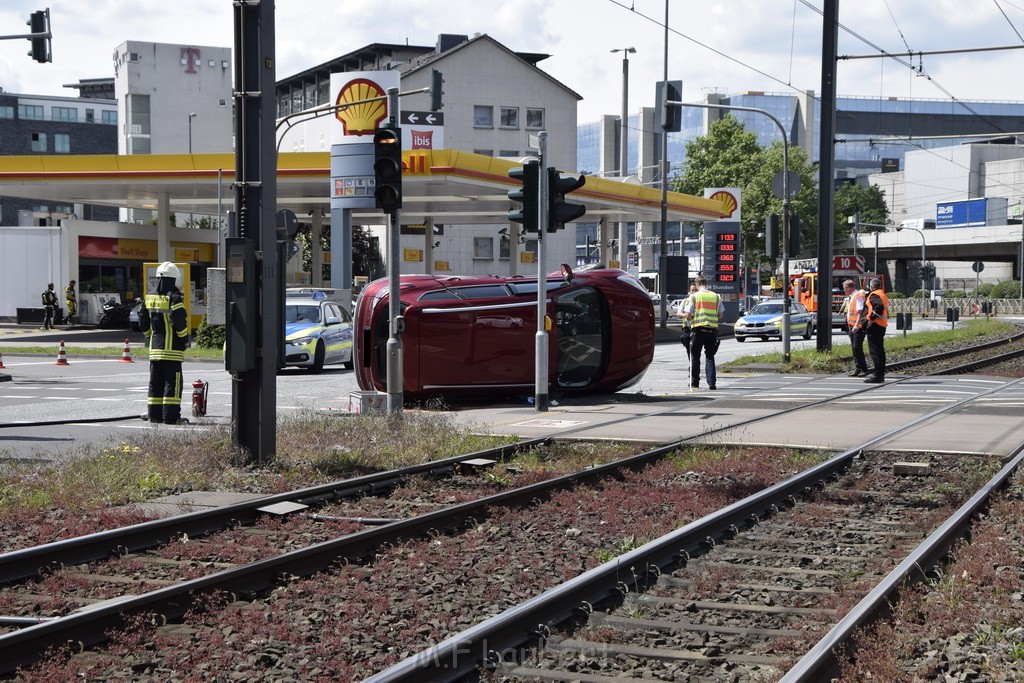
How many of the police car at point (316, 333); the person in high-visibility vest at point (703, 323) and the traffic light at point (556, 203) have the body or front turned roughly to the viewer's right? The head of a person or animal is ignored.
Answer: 1

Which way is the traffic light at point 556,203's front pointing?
to the viewer's right

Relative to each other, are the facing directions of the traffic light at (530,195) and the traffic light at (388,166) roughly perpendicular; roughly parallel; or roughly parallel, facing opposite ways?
roughly perpendicular

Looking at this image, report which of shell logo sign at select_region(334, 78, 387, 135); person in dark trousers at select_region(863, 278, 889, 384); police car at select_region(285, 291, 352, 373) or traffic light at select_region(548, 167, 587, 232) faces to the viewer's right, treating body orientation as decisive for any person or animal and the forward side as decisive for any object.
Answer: the traffic light

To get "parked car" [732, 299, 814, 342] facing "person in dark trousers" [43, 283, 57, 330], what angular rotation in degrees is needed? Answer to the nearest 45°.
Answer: approximately 45° to its right

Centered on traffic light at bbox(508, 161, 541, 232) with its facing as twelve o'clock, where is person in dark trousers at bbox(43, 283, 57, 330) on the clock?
The person in dark trousers is roughly at 2 o'clock from the traffic light.

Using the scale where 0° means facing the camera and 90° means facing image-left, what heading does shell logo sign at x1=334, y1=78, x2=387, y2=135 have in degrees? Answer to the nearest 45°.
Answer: approximately 0°

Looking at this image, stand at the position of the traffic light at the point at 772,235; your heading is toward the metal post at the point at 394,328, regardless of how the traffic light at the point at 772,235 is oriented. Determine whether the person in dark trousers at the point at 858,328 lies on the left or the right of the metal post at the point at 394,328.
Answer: left

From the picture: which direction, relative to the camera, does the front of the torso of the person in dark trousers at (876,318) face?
to the viewer's left

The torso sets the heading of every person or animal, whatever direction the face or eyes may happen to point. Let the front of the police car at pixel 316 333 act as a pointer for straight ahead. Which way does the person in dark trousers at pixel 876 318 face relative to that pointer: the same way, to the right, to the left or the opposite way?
to the right

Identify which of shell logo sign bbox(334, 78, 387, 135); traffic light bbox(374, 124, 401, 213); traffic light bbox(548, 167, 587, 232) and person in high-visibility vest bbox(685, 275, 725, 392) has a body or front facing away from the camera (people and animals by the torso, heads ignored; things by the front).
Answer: the person in high-visibility vest
